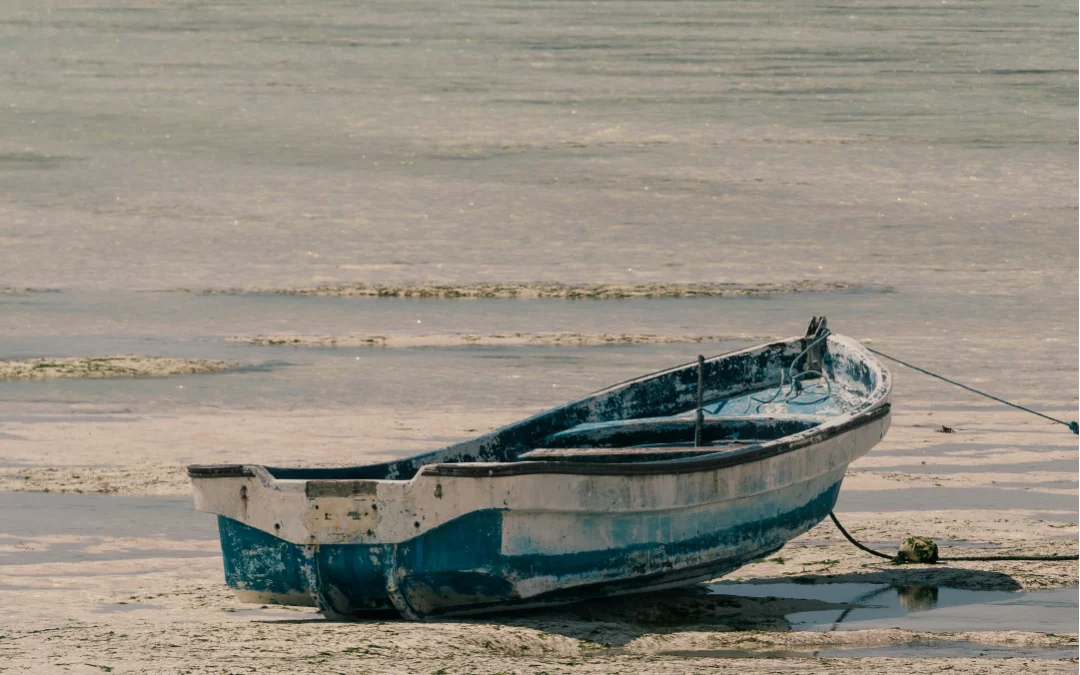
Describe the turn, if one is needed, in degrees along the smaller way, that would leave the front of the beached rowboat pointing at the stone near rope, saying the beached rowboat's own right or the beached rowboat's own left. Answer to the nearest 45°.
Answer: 0° — it already faces it

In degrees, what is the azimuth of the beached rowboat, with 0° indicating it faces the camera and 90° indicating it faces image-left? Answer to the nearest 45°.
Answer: approximately 225°
